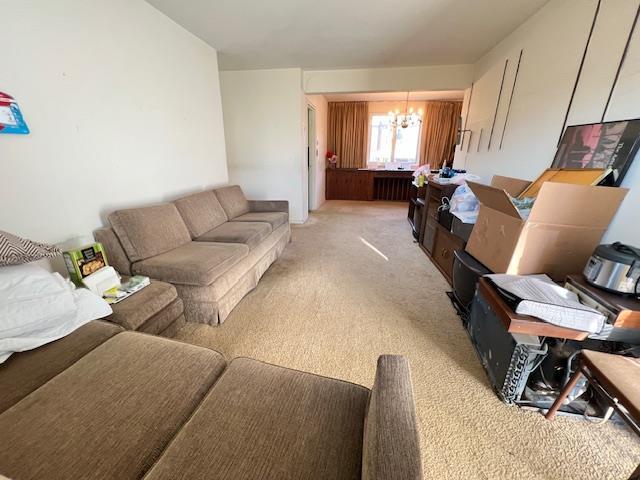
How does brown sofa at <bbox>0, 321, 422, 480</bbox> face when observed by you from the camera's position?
facing away from the viewer and to the right of the viewer

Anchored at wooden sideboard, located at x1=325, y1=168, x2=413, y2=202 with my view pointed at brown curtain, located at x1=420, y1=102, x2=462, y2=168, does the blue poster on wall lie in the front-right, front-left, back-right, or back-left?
back-right

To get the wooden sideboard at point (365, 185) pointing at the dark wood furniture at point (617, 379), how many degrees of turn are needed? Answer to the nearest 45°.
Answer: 0° — it already faces it

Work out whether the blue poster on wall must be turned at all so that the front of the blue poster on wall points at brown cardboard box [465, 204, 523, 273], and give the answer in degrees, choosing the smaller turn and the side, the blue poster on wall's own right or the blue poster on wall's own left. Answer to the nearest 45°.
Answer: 0° — it already faces it

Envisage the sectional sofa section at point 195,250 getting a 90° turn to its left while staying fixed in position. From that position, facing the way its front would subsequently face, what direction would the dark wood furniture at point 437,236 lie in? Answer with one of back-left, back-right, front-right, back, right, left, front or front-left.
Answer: front-right

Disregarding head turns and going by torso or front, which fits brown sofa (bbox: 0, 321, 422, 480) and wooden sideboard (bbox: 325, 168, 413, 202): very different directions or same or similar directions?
very different directions

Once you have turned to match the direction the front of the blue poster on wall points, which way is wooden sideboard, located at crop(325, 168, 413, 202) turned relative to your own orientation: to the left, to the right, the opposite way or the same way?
to the right

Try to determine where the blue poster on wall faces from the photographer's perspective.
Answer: facing the viewer and to the right of the viewer

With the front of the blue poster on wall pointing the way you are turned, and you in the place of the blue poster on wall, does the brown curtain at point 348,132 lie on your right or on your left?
on your left

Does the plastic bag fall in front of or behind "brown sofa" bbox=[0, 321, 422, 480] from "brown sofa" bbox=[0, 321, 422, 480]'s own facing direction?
in front

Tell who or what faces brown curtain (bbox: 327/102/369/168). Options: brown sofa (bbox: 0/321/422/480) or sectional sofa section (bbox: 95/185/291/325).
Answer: the brown sofa
